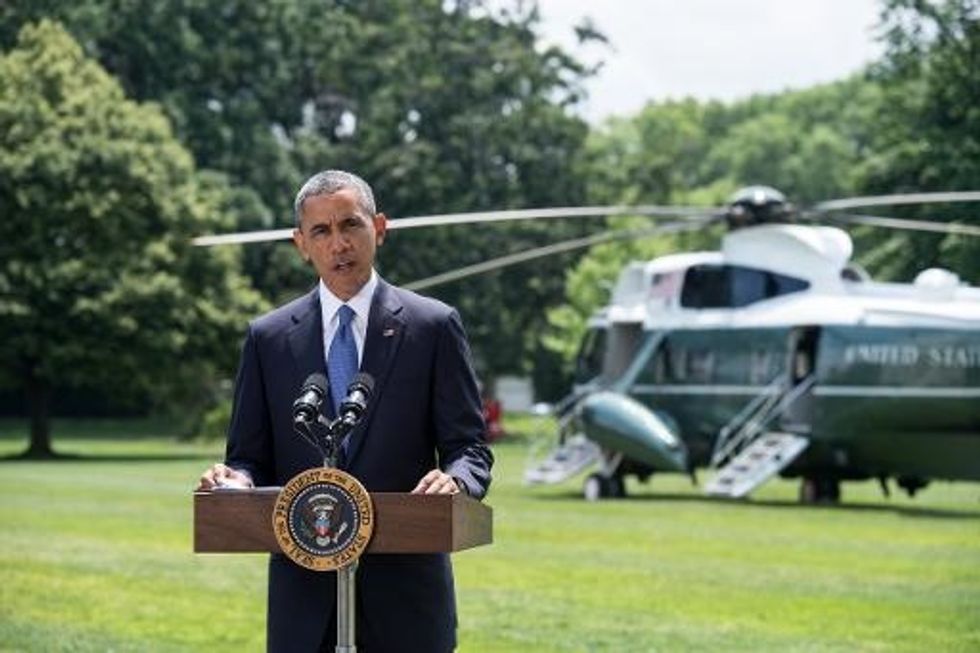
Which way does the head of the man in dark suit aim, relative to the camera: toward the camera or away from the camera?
toward the camera

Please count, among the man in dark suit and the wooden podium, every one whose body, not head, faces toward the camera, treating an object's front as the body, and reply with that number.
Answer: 2

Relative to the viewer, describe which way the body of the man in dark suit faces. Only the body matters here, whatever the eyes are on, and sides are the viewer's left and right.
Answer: facing the viewer

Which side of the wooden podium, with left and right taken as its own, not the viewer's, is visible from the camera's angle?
front

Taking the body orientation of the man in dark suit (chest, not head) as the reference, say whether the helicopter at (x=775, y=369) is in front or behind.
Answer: behind

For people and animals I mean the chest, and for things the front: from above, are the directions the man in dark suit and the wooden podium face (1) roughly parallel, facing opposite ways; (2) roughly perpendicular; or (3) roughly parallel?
roughly parallel
